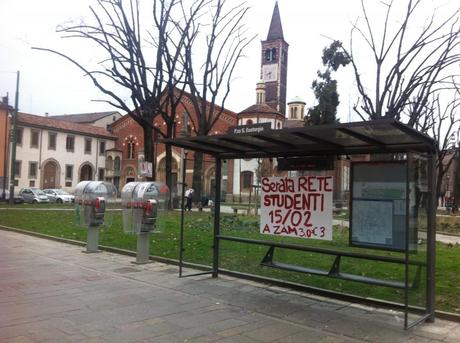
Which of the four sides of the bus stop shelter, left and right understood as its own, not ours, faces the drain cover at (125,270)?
right

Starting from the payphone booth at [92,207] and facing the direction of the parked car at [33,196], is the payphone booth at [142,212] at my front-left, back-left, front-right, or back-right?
back-right

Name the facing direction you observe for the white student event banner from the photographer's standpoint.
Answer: facing the viewer and to the left of the viewer

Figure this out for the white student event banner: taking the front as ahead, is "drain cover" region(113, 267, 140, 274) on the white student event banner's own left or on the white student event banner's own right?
on the white student event banner's own right

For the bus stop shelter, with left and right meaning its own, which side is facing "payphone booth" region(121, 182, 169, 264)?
right
